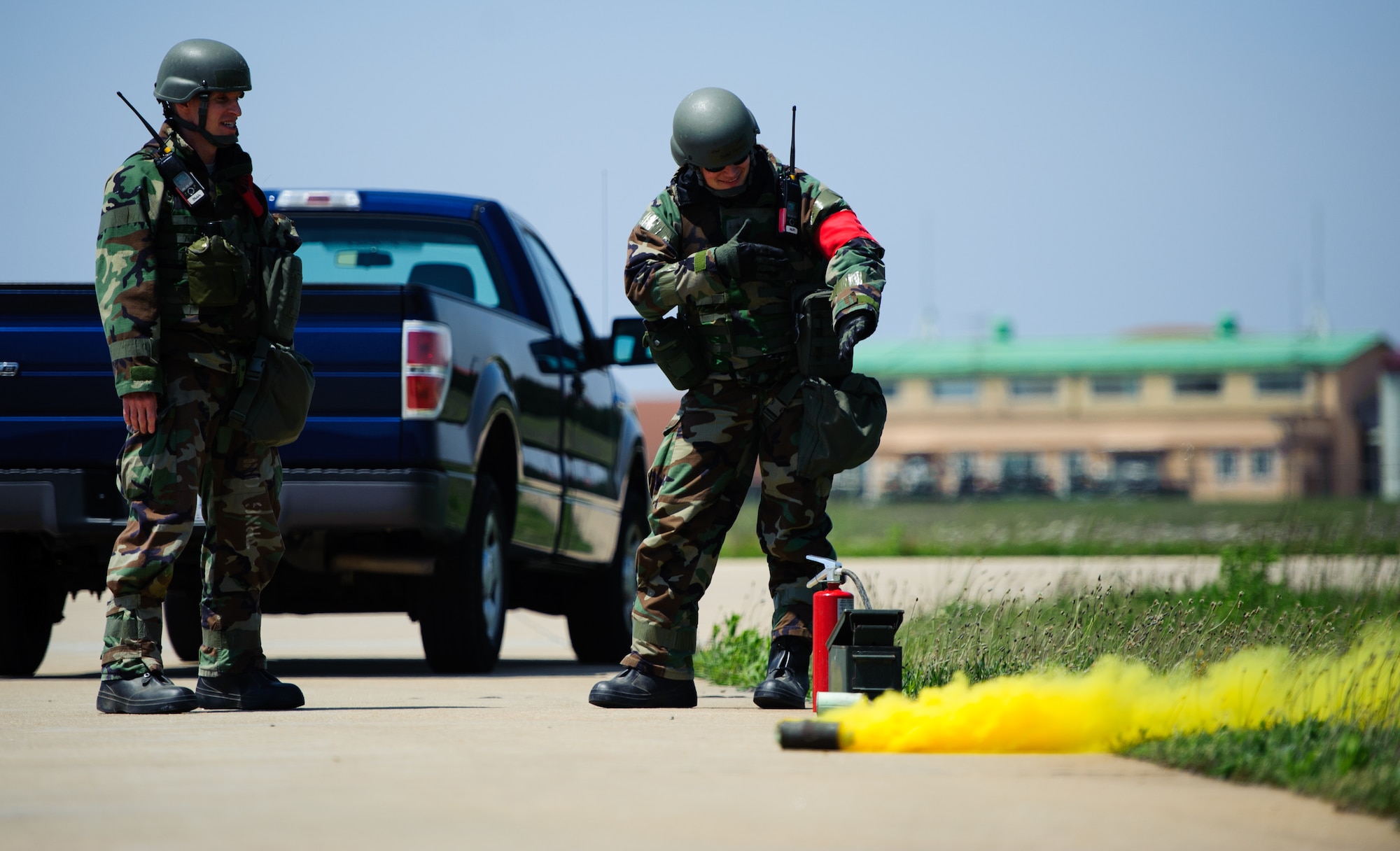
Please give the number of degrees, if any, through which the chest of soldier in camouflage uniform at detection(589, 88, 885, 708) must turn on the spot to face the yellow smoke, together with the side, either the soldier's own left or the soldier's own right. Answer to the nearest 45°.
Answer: approximately 45° to the soldier's own left

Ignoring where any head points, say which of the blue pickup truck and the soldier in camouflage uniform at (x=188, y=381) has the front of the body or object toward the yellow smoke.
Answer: the soldier in camouflage uniform

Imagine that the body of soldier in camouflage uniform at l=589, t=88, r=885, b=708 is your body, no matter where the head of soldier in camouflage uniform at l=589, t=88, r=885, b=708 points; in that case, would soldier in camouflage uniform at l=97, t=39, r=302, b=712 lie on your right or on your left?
on your right

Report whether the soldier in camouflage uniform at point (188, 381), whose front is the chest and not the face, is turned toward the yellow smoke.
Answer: yes

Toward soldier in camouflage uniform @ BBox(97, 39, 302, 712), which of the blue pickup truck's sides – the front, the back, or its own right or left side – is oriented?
back

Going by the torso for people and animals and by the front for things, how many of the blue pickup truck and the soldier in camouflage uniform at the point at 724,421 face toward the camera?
1

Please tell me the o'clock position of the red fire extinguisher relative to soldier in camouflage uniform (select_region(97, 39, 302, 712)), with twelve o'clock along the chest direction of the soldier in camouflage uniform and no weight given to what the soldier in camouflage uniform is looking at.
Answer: The red fire extinguisher is roughly at 11 o'clock from the soldier in camouflage uniform.

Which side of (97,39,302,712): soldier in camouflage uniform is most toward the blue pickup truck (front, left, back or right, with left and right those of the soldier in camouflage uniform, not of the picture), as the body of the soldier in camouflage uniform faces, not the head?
left

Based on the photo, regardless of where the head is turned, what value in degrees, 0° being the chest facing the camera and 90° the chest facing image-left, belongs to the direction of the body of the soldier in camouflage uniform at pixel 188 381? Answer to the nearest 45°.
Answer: approximately 315°

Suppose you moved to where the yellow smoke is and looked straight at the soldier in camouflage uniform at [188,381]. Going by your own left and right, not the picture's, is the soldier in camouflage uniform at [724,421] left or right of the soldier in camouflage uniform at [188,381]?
right

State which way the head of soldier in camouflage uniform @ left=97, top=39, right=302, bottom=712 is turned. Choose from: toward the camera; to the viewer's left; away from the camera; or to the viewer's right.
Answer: to the viewer's right
